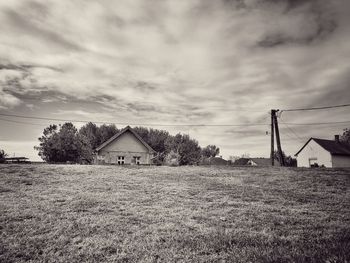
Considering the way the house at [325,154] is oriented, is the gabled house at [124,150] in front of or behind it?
in front

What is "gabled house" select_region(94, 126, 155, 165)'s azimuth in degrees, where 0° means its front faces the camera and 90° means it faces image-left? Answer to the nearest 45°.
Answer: approximately 0°

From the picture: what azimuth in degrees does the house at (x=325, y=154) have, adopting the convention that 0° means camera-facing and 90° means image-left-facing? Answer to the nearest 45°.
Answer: approximately 45°

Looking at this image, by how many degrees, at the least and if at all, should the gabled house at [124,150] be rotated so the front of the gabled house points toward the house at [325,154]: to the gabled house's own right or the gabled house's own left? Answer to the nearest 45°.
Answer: approximately 90° to the gabled house's own left

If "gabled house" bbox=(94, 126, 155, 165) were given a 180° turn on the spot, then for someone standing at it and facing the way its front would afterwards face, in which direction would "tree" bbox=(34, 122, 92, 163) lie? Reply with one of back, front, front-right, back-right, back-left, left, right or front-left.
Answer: left

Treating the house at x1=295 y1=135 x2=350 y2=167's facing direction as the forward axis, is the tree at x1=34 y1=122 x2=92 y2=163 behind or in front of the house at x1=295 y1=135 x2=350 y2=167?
in front
